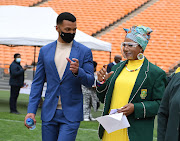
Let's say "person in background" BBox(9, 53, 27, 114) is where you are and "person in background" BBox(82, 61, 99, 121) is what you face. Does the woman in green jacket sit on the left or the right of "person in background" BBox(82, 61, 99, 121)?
right

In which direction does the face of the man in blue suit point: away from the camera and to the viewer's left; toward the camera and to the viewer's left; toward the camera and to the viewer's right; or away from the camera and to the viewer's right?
toward the camera and to the viewer's right

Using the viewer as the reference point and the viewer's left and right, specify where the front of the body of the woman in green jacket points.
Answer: facing the viewer and to the left of the viewer

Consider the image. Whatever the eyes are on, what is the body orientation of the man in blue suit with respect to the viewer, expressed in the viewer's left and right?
facing the viewer

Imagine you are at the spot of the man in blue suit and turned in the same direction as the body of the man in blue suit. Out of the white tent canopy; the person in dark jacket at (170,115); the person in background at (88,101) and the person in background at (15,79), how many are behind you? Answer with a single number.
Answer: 3

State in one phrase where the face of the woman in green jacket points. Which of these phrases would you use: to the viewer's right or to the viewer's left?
to the viewer's left
